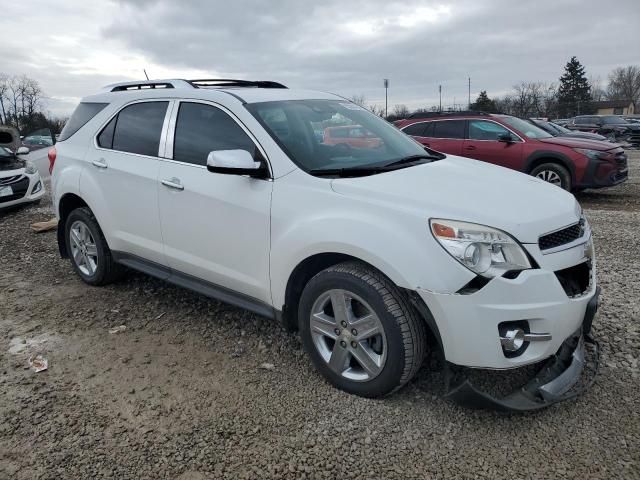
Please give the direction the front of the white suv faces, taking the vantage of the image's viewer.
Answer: facing the viewer and to the right of the viewer

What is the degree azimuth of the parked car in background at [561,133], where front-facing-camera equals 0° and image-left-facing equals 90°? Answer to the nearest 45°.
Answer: approximately 315°

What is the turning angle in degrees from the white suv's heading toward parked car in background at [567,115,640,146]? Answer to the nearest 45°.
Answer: approximately 90° to its left

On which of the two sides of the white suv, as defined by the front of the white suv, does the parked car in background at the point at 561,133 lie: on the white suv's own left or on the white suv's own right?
on the white suv's own left

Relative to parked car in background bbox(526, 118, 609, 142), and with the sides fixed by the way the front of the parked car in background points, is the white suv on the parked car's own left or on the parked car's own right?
on the parked car's own right
